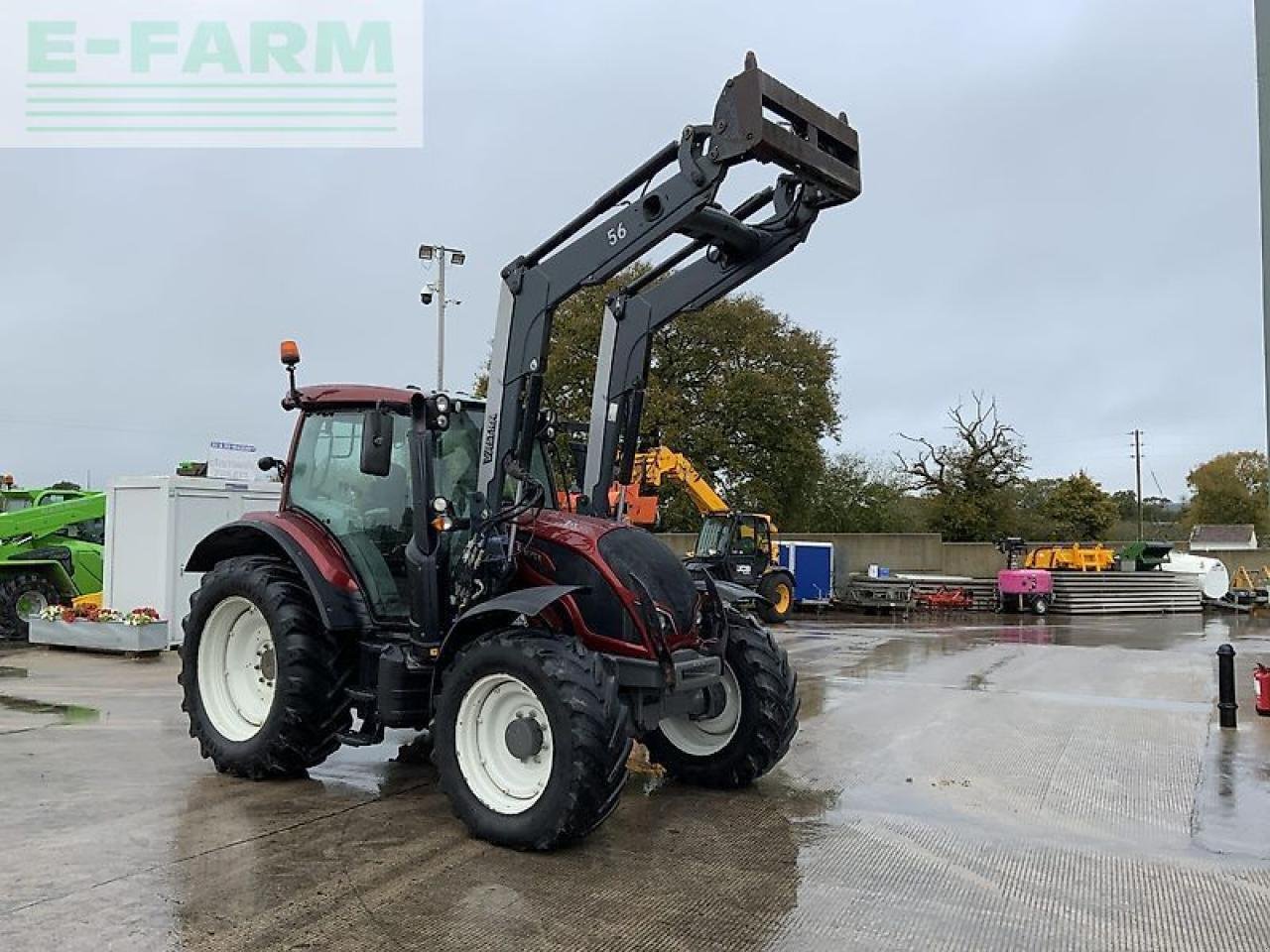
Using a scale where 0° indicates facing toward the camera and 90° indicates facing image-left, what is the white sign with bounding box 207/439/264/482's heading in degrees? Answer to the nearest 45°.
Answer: approximately 0°

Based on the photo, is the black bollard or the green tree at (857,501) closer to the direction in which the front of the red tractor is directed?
the black bollard

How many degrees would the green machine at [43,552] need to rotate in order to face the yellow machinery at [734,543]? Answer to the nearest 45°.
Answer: approximately 180°

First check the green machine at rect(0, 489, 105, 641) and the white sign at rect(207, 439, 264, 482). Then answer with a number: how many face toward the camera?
1

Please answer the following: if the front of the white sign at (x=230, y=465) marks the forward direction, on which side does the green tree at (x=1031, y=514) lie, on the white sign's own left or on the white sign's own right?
on the white sign's own left

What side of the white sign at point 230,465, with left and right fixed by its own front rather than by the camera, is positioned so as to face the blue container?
left

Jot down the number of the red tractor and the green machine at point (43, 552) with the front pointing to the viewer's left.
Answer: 1

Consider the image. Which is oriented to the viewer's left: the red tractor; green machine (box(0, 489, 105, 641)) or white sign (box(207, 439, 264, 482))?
the green machine

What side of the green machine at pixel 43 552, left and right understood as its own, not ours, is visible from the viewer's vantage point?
left

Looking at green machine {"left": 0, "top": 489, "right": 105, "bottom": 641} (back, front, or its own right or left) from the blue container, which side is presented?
back
